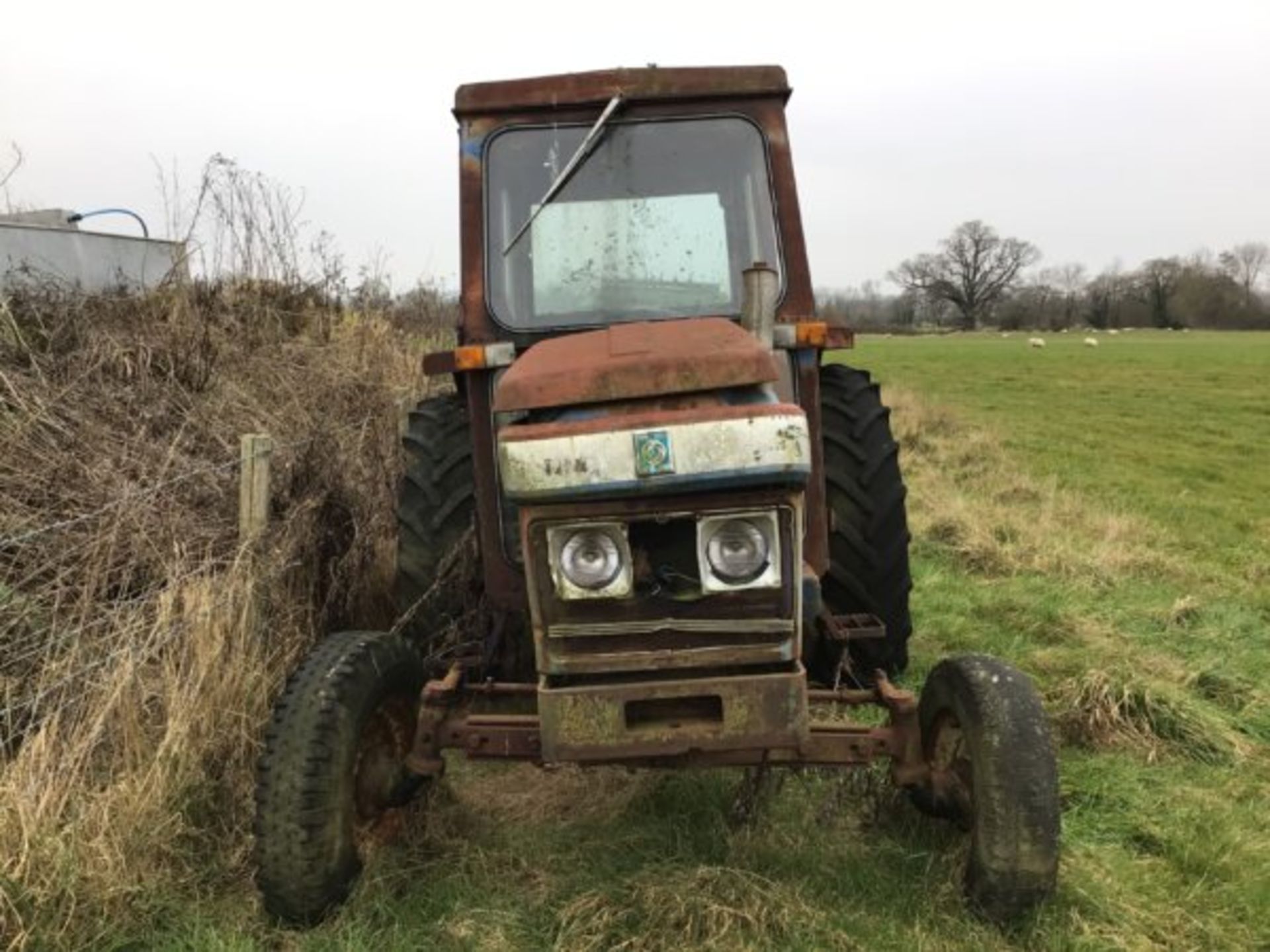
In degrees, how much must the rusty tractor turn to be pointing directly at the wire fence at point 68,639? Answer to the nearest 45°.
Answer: approximately 90° to its right

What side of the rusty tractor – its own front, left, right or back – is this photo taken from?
front

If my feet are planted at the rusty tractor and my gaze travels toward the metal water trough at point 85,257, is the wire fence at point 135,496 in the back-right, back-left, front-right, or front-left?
front-left

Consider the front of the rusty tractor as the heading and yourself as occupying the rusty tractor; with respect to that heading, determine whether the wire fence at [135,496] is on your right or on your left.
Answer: on your right

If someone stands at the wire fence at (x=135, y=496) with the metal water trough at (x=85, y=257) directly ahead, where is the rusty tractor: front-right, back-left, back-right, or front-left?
back-right

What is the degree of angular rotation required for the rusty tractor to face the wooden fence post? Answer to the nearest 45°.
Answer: approximately 135° to its right

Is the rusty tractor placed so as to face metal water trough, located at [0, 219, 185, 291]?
no
